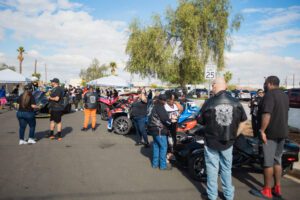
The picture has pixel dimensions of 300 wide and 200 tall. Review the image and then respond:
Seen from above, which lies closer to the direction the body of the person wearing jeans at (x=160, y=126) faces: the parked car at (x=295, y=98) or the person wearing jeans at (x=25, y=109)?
the parked car

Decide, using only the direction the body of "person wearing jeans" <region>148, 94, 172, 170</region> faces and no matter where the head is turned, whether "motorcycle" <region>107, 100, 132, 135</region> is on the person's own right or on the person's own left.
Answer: on the person's own left

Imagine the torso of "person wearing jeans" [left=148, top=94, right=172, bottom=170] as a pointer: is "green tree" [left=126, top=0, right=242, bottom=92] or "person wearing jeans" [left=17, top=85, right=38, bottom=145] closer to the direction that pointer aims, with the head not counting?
the green tree

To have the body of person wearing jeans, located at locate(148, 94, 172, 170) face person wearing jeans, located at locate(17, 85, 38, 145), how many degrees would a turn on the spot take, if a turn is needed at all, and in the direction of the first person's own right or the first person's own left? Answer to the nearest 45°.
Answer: approximately 135° to the first person's own left

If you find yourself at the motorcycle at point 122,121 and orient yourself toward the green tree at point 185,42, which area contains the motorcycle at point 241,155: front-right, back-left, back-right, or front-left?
back-right
